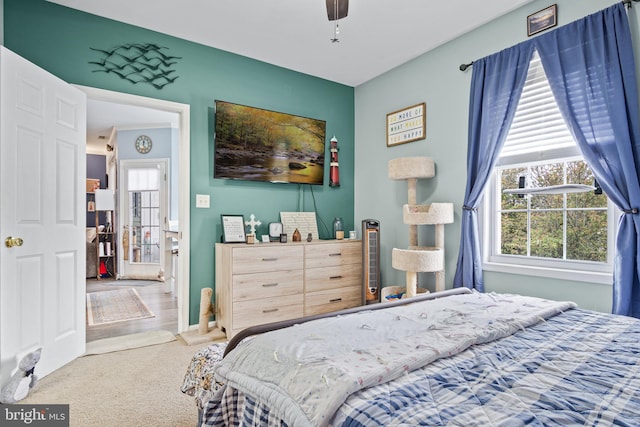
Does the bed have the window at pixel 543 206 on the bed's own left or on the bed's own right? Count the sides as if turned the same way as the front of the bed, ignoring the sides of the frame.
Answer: on the bed's own right

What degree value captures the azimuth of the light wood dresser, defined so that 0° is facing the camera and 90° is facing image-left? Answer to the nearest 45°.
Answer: approximately 315°

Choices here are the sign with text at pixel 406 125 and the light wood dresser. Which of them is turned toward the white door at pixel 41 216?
the sign with text

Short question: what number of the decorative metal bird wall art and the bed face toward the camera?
1

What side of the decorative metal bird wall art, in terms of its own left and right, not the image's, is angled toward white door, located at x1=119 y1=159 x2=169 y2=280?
back

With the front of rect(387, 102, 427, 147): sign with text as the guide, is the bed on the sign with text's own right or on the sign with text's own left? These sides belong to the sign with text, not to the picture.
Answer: on the sign with text's own left

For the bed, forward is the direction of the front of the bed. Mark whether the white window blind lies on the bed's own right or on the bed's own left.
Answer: on the bed's own right

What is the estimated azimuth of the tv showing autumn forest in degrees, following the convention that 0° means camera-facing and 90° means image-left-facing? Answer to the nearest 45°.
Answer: approximately 315°

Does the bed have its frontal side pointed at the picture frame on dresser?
yes

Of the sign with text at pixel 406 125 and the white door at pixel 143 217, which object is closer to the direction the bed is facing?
the white door

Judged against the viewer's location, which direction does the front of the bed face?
facing away from the viewer and to the left of the viewer
